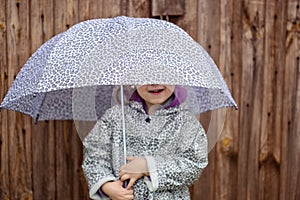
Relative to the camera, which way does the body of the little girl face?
toward the camera

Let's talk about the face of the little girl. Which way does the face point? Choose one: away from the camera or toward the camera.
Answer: toward the camera

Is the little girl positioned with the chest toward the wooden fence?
no
